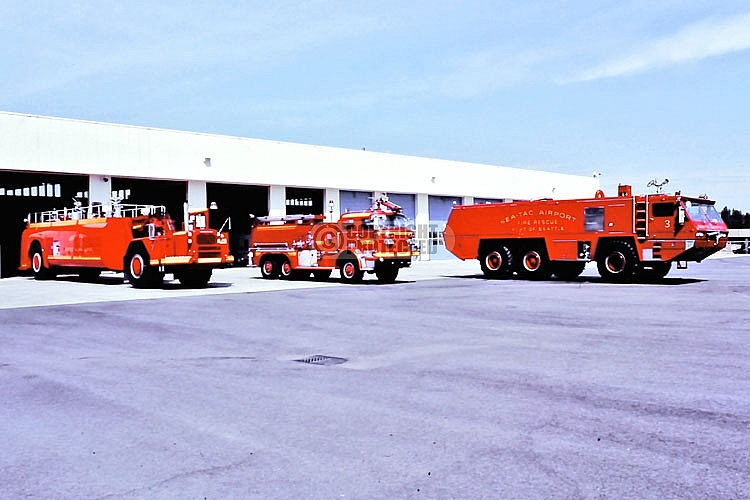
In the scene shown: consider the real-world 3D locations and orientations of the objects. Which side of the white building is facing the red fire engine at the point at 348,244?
front

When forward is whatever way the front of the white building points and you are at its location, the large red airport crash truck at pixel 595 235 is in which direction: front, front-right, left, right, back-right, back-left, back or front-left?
front

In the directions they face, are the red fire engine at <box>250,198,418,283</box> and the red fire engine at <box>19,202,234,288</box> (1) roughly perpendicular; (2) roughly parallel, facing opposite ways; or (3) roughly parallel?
roughly parallel

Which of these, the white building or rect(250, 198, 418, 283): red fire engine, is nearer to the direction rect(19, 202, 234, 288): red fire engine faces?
the red fire engine

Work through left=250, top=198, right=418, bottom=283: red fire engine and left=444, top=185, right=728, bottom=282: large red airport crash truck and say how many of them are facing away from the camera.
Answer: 0

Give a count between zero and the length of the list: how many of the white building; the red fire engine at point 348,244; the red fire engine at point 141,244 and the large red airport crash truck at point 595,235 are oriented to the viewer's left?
0

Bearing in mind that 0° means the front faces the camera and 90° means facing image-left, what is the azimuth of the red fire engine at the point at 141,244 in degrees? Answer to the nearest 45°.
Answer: approximately 315°

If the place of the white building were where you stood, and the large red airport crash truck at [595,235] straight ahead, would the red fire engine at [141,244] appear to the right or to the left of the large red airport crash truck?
right

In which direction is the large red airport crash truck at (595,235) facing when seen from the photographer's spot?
facing the viewer and to the right of the viewer

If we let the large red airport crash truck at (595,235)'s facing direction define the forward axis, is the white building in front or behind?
behind
